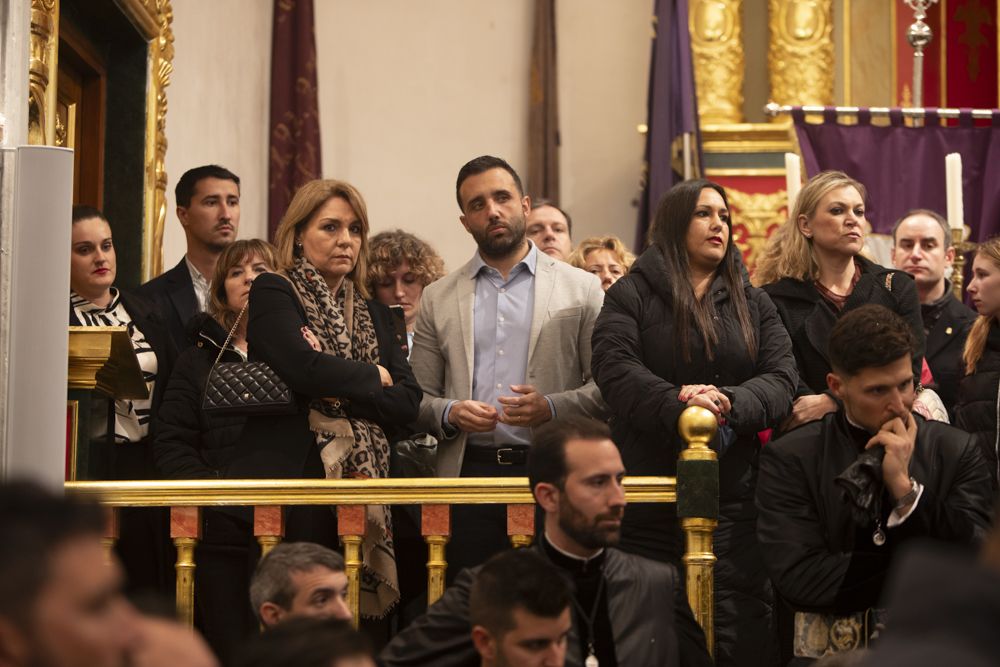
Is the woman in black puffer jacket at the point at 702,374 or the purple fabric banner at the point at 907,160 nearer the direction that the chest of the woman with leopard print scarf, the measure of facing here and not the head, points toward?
the woman in black puffer jacket

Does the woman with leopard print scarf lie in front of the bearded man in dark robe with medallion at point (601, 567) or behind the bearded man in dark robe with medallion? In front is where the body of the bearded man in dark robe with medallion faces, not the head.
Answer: behind

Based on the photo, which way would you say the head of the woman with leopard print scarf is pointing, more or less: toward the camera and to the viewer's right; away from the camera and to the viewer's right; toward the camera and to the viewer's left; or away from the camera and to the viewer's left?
toward the camera and to the viewer's right

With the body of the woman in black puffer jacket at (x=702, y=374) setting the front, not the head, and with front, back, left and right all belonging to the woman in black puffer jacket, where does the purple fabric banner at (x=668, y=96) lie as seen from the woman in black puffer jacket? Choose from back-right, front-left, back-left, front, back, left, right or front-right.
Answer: back-left

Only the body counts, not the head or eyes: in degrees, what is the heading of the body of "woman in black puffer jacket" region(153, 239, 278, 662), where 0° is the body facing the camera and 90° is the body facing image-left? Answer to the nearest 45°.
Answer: approximately 315°

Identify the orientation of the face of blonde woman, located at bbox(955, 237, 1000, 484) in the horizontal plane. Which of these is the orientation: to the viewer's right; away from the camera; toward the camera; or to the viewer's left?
to the viewer's left

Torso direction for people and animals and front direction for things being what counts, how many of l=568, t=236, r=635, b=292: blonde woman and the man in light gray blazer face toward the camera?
2

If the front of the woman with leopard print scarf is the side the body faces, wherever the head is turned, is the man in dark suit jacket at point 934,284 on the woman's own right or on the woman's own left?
on the woman's own left
